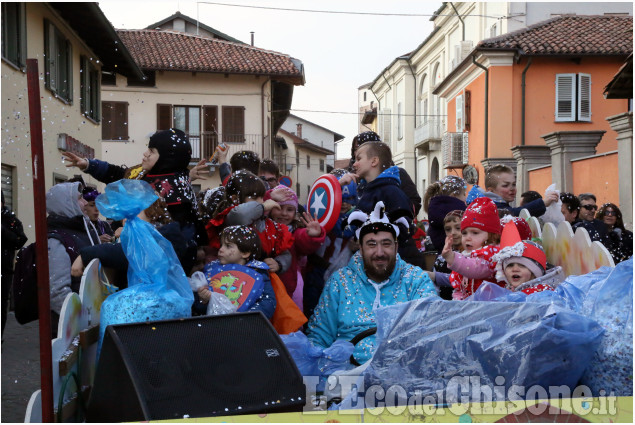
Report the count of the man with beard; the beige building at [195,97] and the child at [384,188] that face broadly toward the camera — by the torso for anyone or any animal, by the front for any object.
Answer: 2

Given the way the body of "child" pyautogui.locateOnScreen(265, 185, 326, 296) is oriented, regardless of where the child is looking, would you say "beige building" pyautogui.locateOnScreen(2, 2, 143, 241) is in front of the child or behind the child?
behind

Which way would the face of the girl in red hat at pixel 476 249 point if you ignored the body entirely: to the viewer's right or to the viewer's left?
to the viewer's left

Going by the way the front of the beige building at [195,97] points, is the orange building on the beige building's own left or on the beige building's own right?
on the beige building's own left

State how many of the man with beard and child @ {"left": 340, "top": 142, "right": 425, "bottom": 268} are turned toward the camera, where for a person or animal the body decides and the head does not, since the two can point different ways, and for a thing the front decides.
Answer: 1

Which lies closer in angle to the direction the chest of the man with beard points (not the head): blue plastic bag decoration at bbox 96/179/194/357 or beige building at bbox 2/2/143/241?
the blue plastic bag decoration

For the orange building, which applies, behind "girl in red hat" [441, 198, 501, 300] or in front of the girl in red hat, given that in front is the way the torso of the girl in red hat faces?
behind

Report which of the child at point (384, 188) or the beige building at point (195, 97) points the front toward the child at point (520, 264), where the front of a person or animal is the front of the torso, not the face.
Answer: the beige building

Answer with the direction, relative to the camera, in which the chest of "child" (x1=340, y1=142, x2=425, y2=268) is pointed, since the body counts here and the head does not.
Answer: to the viewer's left

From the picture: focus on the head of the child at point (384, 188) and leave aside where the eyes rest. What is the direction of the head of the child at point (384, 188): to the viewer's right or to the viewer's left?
to the viewer's left

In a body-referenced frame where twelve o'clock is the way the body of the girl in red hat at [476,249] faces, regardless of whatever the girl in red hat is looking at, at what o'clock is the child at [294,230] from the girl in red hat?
The child is roughly at 2 o'clock from the girl in red hat.
